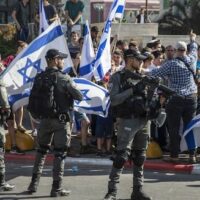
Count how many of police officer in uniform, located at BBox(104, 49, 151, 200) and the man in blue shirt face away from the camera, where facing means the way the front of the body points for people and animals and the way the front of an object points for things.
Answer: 1

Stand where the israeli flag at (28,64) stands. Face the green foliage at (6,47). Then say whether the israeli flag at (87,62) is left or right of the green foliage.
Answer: right

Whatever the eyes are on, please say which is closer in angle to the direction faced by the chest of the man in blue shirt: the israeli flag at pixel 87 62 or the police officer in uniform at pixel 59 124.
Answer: the israeli flag

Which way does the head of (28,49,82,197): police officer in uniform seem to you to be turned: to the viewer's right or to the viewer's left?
to the viewer's right

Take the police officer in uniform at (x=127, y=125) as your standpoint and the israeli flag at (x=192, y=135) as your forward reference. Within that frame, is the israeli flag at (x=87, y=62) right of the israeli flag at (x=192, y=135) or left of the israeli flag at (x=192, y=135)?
left
